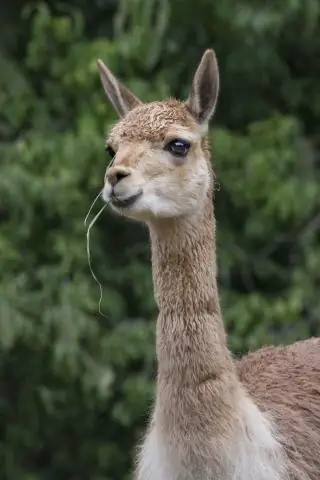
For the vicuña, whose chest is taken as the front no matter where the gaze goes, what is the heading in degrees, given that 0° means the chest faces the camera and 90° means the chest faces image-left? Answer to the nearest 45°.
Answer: approximately 45°
